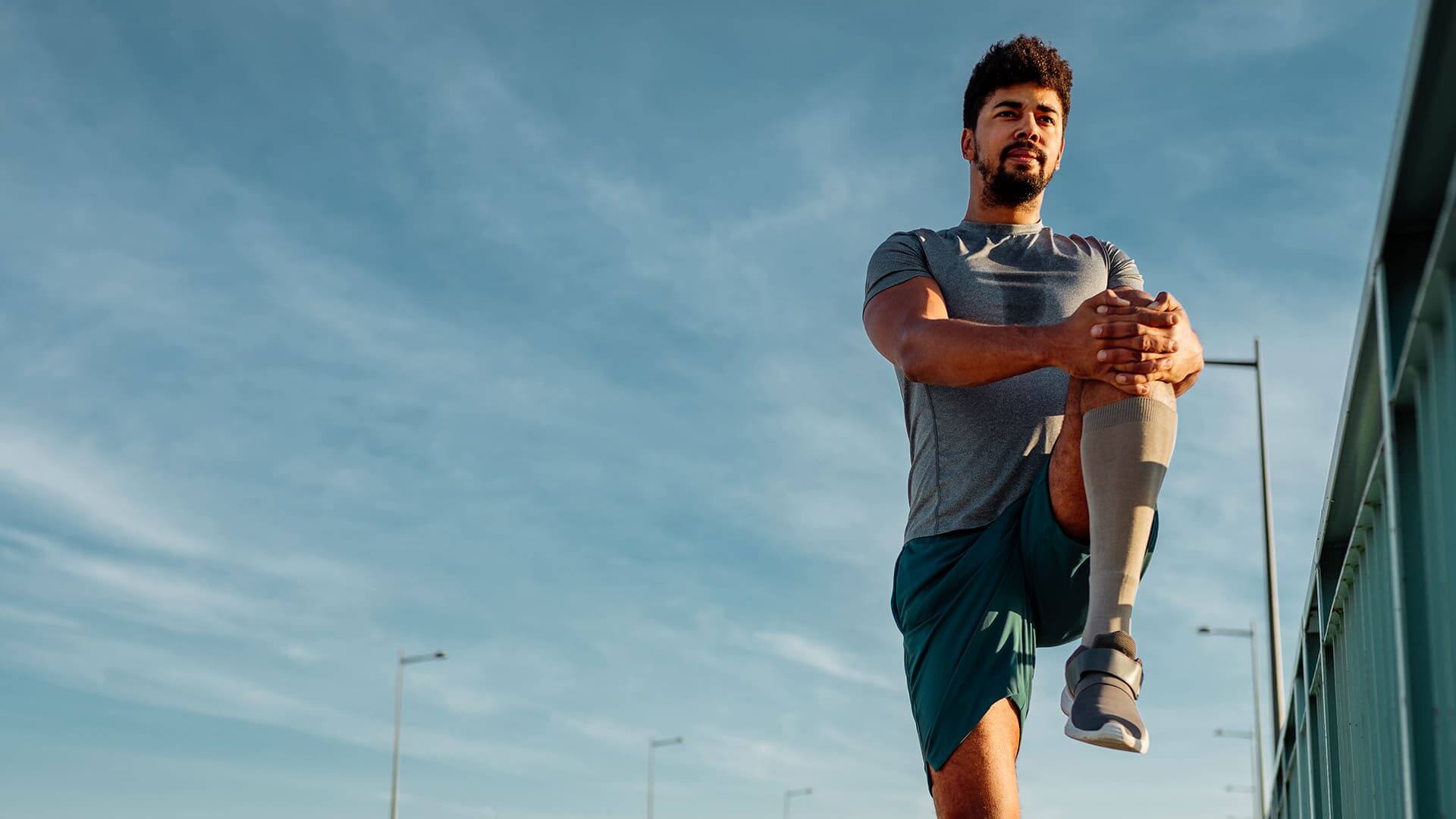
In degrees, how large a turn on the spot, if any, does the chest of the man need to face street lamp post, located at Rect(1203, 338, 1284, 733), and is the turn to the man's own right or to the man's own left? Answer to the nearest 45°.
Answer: approximately 135° to the man's own left

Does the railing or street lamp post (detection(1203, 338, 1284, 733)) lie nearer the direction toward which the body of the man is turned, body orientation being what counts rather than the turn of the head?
the railing
